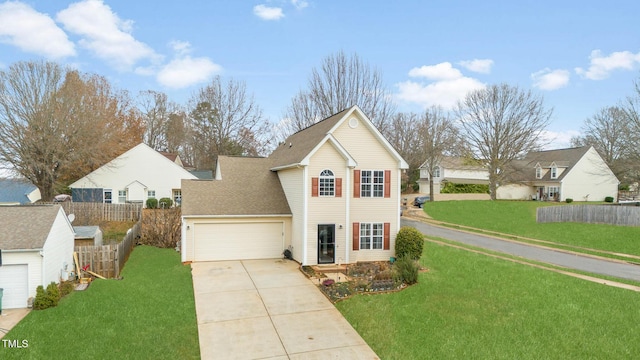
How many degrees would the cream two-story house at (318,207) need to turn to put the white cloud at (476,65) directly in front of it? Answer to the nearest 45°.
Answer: approximately 135° to its left

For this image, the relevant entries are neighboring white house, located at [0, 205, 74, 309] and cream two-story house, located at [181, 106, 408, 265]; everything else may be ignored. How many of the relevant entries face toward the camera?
2

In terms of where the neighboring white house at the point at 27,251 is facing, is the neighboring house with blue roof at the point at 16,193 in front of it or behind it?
behind

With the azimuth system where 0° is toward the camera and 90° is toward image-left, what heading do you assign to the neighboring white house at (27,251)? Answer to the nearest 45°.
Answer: approximately 0°
